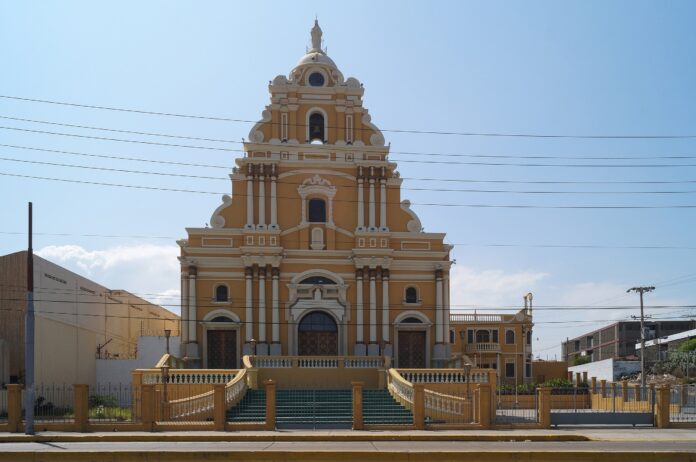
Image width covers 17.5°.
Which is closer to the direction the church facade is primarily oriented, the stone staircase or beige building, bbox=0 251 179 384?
the stone staircase

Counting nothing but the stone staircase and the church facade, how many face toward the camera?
2

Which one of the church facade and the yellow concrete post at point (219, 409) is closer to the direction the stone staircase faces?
the yellow concrete post

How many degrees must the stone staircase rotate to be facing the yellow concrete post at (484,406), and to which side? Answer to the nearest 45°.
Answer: approximately 45° to its left

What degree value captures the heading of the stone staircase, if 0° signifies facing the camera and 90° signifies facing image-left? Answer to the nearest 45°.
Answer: approximately 0°

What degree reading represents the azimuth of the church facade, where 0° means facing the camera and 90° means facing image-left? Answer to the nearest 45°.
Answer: approximately 0°

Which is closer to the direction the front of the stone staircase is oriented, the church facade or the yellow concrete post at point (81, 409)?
the yellow concrete post
